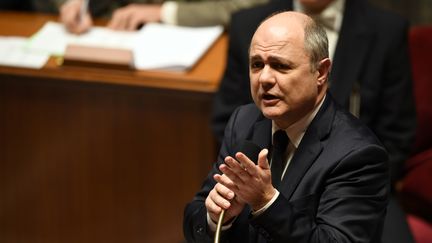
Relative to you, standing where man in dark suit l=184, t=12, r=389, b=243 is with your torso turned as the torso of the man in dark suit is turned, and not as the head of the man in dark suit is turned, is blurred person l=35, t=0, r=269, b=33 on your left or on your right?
on your right

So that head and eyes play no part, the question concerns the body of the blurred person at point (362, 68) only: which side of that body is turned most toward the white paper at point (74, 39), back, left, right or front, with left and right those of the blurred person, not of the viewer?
right

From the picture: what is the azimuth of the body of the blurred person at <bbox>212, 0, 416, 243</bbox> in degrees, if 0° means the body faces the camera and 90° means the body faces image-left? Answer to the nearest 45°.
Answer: approximately 0°

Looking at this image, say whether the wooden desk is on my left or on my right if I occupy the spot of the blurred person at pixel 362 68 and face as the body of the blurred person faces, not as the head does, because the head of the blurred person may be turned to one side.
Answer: on my right

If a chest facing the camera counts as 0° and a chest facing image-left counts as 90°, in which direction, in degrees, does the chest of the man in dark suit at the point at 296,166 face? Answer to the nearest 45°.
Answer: approximately 45°

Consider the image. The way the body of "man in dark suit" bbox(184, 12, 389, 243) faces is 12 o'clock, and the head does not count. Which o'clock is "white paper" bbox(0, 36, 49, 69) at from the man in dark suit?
The white paper is roughly at 3 o'clock from the man in dark suit.

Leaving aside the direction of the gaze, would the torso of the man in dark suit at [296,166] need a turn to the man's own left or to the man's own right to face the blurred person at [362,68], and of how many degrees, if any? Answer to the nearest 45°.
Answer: approximately 135° to the man's own right

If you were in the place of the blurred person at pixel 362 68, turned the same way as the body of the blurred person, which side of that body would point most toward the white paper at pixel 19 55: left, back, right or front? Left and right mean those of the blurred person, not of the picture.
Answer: right

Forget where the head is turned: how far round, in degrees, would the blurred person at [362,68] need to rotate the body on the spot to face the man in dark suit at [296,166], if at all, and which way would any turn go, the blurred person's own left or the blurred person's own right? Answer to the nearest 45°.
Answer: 0° — they already face them
